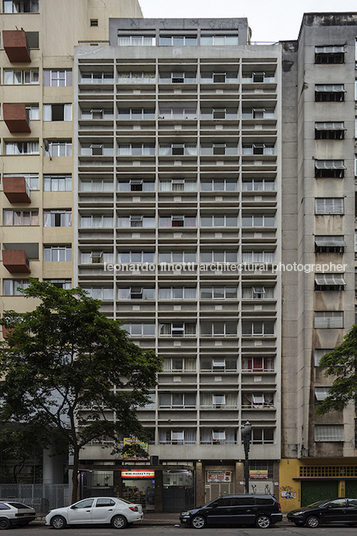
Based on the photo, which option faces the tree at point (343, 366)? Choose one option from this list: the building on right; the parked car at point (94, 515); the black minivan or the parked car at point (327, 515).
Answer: the building on right

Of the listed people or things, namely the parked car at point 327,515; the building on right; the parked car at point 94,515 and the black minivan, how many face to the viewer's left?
3

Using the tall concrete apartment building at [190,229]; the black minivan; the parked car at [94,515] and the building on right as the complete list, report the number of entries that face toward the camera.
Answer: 2

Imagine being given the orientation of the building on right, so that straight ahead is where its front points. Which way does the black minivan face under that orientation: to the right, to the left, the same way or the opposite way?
to the right

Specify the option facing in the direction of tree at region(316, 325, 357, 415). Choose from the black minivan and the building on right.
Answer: the building on right

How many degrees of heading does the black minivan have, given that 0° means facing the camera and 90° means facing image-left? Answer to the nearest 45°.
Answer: approximately 90°

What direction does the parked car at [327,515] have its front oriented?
to the viewer's left

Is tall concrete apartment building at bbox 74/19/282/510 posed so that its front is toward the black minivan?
yes

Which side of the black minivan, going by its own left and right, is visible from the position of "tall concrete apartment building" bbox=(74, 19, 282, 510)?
right
